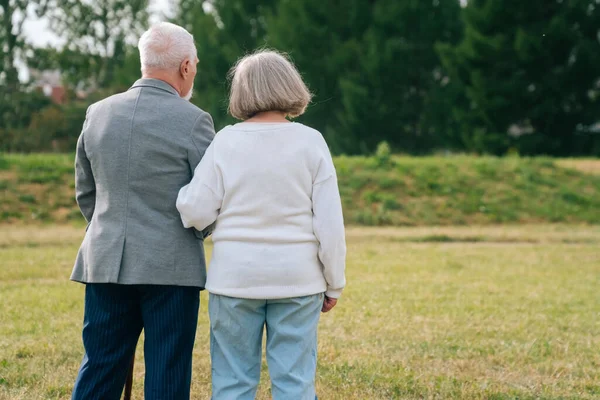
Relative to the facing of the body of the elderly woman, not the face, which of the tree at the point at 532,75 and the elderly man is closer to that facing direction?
the tree

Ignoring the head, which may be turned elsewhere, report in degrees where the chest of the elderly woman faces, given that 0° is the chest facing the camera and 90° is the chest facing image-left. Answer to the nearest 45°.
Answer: approximately 180°

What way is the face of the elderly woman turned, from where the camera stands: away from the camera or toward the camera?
away from the camera

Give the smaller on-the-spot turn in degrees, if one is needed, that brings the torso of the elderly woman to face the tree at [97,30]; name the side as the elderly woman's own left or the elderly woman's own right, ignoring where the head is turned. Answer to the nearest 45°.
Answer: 0° — they already face it

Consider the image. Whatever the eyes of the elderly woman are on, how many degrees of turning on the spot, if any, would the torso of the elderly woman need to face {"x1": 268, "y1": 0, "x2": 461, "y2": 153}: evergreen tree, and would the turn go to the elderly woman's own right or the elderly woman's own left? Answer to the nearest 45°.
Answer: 0° — they already face it

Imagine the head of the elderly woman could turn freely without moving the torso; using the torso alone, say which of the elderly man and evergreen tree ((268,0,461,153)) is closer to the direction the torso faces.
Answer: the evergreen tree

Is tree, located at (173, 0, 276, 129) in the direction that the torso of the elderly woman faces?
yes

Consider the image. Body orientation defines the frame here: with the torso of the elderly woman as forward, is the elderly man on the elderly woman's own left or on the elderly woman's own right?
on the elderly woman's own left

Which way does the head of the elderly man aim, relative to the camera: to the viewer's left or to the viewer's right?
to the viewer's right

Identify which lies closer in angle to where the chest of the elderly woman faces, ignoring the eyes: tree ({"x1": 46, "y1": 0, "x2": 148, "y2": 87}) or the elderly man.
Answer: the tree

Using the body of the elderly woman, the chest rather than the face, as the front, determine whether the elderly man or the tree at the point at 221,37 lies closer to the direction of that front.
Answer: the tree
